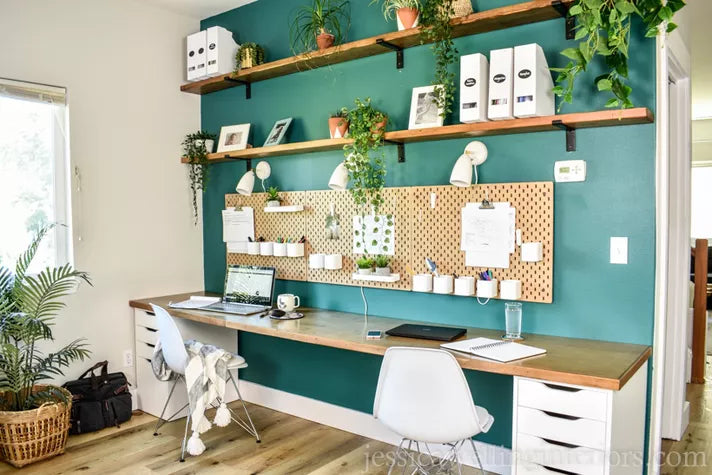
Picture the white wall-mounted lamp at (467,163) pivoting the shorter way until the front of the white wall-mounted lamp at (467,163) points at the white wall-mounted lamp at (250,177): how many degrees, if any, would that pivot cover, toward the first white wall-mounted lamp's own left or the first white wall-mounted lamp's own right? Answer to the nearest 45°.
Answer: approximately 90° to the first white wall-mounted lamp's own right

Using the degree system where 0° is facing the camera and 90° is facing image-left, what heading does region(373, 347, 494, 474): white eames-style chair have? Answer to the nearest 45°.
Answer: approximately 225°

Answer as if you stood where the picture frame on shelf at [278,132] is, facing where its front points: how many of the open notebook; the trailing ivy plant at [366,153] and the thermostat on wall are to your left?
3

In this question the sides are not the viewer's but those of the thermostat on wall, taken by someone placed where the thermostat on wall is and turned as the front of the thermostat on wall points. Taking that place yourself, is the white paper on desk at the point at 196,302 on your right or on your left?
on your right

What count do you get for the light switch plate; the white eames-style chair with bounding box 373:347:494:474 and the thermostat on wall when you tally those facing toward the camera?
2

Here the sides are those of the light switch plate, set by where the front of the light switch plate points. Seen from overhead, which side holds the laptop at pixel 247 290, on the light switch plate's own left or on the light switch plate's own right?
on the light switch plate's own right

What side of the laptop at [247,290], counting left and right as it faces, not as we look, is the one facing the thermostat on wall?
left

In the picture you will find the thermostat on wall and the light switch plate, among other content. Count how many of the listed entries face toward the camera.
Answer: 2

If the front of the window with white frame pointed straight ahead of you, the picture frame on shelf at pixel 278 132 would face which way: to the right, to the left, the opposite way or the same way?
to the right

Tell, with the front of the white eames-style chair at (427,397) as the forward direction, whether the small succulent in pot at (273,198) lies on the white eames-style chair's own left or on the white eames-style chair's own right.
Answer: on the white eames-style chair's own left
